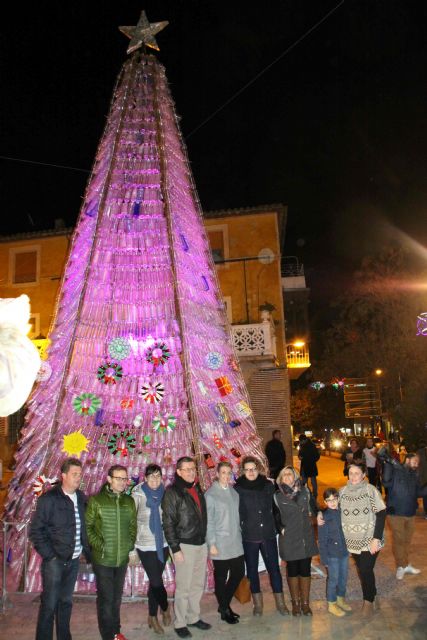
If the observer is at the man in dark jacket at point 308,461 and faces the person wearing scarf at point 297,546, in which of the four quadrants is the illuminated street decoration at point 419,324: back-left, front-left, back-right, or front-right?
back-left

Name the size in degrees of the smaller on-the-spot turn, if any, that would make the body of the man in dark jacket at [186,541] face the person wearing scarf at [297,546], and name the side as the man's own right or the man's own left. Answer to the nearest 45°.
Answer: approximately 45° to the man's own left

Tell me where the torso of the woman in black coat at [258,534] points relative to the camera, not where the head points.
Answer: toward the camera

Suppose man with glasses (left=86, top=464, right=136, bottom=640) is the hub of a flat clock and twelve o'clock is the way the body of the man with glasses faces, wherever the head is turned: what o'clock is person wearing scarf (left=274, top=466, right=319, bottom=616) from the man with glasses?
The person wearing scarf is roughly at 10 o'clock from the man with glasses.

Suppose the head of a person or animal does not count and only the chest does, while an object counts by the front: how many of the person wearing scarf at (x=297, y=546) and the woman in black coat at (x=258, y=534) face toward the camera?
2

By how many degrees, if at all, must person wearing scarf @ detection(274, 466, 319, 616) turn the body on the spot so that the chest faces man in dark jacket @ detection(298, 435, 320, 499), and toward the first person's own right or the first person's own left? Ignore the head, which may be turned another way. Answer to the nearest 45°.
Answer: approximately 180°

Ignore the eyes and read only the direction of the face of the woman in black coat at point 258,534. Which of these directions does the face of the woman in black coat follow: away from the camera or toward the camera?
toward the camera

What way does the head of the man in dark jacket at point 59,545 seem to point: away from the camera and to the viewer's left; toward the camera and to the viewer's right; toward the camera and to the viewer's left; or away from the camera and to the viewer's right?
toward the camera and to the viewer's right

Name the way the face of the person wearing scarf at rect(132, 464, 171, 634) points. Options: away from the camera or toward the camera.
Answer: toward the camera

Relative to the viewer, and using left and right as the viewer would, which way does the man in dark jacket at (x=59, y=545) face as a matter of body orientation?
facing the viewer and to the right of the viewer

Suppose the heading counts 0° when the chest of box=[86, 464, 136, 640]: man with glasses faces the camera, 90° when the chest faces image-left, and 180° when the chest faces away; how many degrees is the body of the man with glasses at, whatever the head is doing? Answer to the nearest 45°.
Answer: approximately 315°

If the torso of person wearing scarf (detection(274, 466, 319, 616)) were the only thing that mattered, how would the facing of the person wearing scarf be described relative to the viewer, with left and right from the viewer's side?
facing the viewer
